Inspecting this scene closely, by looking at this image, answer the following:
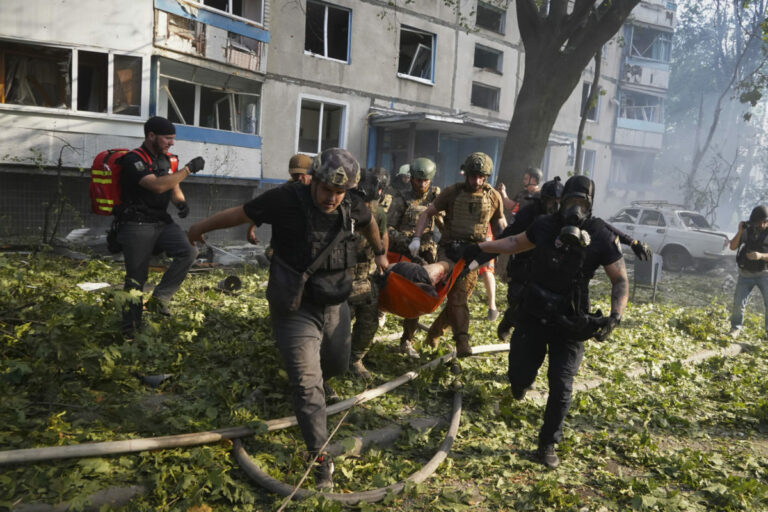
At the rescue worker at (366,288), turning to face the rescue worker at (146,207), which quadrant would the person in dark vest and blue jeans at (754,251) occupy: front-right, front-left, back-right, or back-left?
back-right

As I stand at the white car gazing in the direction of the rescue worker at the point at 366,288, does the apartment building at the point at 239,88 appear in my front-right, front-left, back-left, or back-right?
front-right

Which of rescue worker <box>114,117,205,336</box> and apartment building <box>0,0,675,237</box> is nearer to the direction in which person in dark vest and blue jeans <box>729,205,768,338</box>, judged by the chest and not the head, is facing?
the rescue worker

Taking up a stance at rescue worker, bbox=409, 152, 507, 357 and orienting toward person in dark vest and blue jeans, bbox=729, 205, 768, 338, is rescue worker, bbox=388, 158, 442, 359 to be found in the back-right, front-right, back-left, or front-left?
back-left

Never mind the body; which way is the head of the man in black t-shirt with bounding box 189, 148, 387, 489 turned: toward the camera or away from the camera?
toward the camera

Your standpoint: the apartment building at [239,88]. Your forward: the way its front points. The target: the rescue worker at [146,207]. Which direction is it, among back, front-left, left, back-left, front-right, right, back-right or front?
front-right

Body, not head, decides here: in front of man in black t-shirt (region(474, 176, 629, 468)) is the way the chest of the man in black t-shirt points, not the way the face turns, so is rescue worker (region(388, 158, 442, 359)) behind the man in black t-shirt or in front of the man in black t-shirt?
behind

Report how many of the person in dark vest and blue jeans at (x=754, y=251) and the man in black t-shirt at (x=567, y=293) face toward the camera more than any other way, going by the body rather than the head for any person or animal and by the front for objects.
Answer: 2

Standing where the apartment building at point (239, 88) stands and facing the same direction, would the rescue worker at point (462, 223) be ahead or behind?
ahead

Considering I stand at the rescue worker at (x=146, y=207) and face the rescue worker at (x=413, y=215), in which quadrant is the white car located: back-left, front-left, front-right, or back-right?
front-left

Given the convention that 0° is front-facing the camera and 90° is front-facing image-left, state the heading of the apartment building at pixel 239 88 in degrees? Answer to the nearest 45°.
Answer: approximately 315°

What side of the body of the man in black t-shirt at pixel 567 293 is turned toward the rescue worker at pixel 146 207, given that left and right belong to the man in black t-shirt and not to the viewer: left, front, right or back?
right

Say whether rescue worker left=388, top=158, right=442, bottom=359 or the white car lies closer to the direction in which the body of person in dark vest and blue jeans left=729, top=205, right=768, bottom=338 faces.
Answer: the rescue worker

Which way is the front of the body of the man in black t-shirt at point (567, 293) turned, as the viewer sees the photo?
toward the camera

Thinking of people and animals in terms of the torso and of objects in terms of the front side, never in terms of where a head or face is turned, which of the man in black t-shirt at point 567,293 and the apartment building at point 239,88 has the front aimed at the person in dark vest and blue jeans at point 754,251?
the apartment building

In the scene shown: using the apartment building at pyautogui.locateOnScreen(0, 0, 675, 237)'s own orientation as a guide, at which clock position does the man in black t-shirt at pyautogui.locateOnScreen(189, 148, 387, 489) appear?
The man in black t-shirt is roughly at 1 o'clock from the apartment building.
